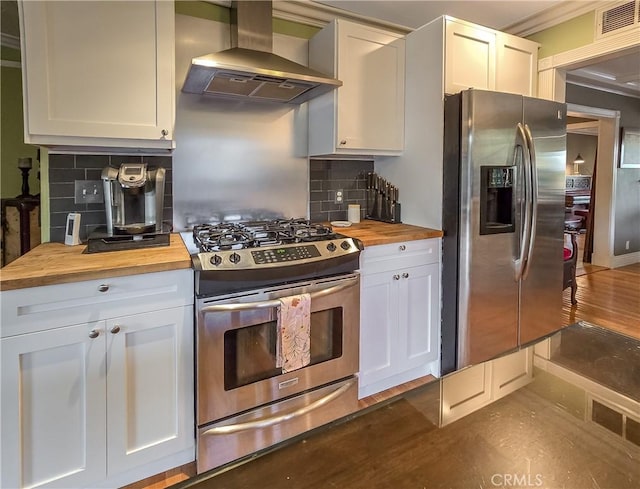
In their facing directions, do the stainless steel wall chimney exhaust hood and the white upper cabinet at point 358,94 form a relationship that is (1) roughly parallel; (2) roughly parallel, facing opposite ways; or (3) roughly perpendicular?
roughly parallel

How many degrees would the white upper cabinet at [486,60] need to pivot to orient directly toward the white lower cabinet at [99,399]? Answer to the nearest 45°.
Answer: approximately 90° to its right

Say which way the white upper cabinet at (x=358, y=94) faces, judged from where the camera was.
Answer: facing the viewer and to the right of the viewer

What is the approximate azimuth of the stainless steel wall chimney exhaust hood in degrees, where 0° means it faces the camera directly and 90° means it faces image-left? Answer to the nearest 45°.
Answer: approximately 315°

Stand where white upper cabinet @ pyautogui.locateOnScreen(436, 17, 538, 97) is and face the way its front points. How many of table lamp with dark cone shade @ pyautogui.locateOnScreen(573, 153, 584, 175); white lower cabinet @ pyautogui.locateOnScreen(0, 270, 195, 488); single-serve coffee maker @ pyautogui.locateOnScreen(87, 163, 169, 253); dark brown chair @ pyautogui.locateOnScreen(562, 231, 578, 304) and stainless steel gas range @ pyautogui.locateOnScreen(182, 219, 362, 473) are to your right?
3

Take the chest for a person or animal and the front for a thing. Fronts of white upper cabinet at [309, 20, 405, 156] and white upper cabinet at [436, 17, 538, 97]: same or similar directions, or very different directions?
same or similar directions

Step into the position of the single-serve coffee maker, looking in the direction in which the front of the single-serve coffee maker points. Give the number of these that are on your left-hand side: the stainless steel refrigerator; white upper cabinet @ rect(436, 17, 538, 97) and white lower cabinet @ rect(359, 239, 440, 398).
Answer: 3

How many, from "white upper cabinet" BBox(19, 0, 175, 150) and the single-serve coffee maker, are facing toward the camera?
2

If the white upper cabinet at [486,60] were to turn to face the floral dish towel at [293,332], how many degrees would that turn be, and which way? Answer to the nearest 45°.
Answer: approximately 90° to its right

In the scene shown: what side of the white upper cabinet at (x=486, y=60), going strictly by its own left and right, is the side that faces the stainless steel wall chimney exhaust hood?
right
